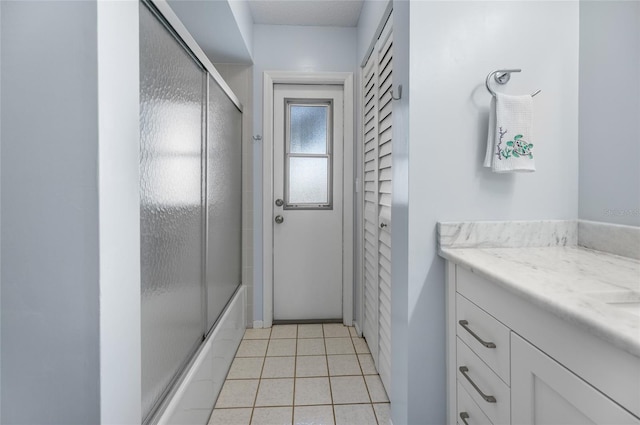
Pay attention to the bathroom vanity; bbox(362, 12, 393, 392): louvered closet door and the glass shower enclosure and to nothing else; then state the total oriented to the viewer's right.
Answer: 1

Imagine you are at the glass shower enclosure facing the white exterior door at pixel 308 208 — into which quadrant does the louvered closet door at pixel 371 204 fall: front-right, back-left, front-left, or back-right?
front-right

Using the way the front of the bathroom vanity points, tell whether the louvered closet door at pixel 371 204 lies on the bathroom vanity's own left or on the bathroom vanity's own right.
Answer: on the bathroom vanity's own right

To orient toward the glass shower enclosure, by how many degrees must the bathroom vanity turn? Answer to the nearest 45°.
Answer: approximately 45° to its right

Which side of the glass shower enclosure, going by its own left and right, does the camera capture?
right

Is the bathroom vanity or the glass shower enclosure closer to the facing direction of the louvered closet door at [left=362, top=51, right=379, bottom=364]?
the glass shower enclosure

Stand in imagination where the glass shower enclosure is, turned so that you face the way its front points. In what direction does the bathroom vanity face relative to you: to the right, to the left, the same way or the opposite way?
the opposite way

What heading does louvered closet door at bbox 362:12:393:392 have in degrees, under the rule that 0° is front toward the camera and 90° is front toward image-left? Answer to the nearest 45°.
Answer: approximately 90°

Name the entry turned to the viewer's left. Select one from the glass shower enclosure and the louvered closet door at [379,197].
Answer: the louvered closet door

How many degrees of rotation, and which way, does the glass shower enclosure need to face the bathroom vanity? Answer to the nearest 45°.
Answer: approximately 45° to its right

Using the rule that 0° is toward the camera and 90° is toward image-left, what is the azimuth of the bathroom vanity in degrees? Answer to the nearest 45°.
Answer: approximately 45°
